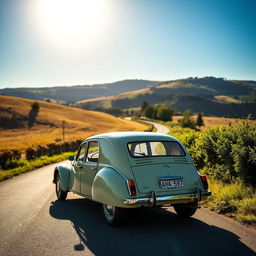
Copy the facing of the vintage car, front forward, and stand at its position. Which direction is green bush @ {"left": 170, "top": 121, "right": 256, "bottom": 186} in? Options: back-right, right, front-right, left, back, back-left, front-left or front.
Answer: right

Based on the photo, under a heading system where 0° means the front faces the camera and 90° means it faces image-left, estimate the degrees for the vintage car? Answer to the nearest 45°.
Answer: approximately 135°

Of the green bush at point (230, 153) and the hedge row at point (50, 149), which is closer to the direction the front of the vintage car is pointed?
the hedge row

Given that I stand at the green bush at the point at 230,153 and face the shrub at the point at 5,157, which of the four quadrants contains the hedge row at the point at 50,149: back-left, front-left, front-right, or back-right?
front-right

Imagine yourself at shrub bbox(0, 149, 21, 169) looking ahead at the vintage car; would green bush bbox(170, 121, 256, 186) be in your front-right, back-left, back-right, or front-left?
front-left

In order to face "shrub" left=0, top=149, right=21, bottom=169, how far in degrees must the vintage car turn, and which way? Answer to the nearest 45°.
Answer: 0° — it already faces it

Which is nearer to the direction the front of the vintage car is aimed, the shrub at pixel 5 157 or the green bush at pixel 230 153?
the shrub
